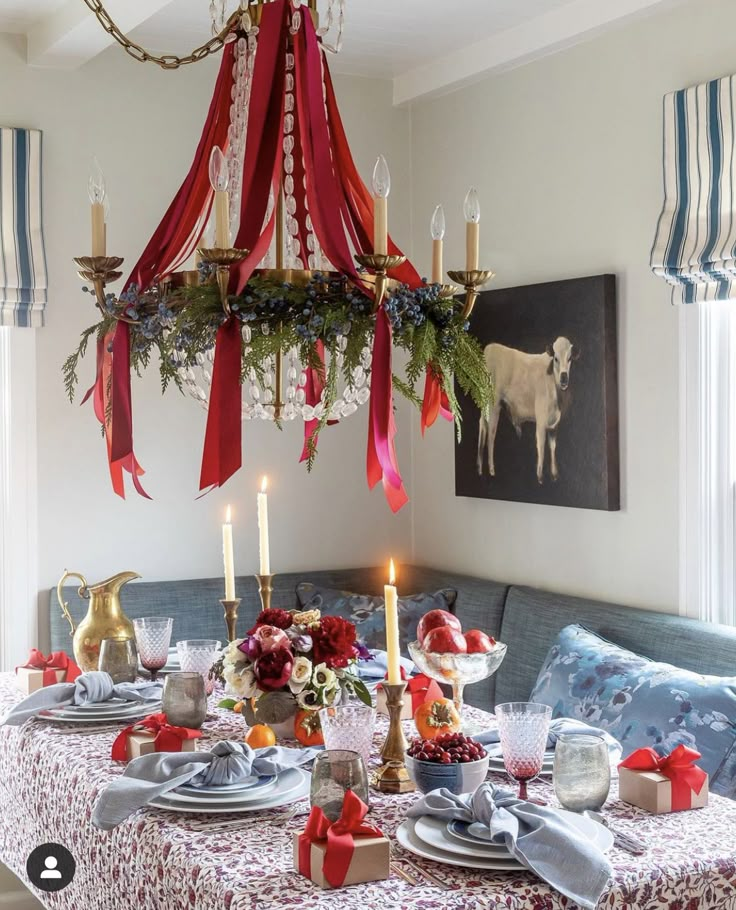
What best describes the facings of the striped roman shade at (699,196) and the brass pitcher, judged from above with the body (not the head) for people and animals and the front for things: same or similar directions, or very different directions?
very different directions

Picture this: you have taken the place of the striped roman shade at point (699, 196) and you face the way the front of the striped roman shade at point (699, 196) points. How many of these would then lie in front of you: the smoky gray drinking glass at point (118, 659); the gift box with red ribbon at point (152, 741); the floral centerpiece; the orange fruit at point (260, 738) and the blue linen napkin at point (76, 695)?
5

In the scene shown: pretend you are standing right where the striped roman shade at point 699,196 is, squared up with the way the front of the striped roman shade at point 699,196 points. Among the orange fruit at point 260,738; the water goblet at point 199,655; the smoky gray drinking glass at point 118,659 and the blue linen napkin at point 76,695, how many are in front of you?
4

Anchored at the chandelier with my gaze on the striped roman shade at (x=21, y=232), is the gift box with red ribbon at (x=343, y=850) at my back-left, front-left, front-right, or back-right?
back-left
